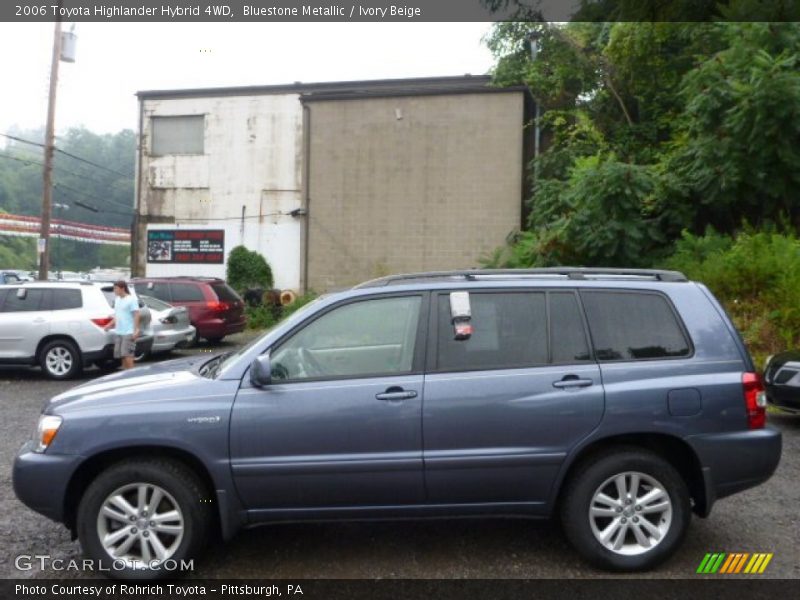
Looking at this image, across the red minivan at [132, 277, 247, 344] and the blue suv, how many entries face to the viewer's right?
0

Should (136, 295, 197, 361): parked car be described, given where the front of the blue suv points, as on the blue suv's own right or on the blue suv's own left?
on the blue suv's own right

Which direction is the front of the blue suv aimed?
to the viewer's left

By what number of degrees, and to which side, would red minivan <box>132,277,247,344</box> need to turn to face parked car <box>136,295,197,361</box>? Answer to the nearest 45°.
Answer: approximately 135° to its left

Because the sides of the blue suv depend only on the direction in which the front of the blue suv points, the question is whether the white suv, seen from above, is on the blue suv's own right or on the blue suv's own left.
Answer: on the blue suv's own right

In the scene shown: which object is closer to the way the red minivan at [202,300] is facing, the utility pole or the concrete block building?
the utility pole

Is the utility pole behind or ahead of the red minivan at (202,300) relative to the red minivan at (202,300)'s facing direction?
ahead

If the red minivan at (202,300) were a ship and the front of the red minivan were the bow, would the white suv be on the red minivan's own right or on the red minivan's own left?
on the red minivan's own left

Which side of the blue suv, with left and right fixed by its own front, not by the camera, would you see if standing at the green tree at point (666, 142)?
right

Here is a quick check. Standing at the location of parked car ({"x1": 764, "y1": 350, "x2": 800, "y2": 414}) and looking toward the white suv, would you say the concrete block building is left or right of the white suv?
right

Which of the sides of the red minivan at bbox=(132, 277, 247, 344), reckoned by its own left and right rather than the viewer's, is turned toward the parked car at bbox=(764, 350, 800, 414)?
back

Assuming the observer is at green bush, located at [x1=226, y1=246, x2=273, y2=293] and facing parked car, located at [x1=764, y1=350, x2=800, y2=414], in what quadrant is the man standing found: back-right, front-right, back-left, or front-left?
front-right

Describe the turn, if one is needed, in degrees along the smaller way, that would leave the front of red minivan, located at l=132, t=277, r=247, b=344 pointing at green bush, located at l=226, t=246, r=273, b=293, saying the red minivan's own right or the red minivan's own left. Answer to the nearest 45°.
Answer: approximately 45° to the red minivan's own right

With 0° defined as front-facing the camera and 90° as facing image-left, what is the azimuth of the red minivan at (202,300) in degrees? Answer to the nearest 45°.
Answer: approximately 135°

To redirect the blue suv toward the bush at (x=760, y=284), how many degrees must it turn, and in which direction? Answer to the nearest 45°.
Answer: approximately 135° to its right

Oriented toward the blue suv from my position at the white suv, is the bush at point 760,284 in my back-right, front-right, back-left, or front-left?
front-left

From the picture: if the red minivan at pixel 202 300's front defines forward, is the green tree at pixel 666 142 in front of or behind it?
behind

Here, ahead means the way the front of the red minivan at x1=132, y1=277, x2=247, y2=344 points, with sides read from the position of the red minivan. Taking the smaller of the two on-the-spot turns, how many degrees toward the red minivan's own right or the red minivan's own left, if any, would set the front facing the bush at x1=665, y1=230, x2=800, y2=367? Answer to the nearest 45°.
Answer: approximately 180°
